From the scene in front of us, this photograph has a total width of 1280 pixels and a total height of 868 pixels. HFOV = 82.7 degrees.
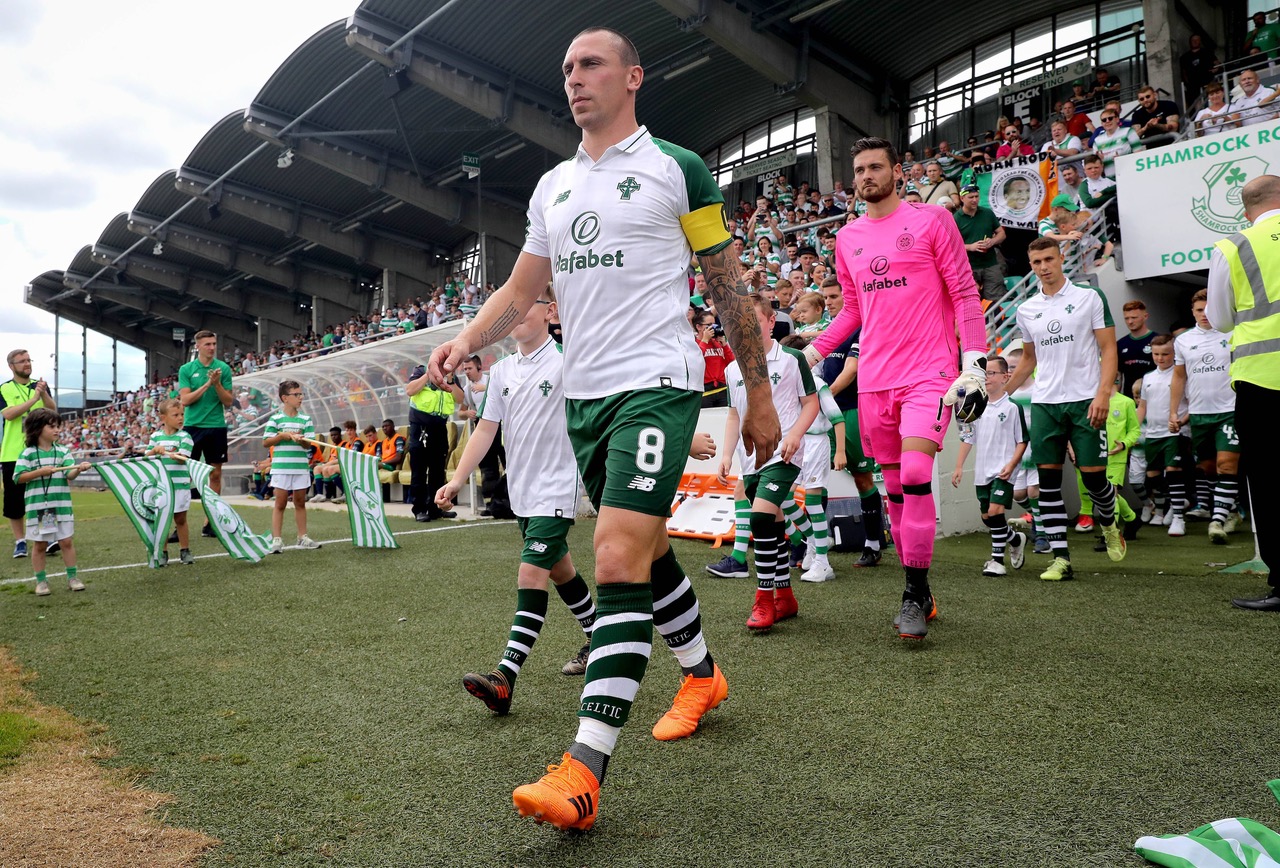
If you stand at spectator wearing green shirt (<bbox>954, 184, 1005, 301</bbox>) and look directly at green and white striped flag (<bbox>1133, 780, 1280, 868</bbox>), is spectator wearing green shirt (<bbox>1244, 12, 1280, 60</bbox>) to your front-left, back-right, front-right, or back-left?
back-left

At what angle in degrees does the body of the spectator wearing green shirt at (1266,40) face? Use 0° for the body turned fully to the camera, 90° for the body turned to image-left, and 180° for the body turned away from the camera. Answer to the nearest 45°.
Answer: approximately 45°

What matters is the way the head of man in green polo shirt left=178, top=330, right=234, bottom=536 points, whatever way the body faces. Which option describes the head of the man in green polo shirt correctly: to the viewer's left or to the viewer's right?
to the viewer's right

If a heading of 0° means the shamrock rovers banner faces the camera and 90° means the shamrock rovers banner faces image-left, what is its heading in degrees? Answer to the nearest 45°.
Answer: approximately 45°

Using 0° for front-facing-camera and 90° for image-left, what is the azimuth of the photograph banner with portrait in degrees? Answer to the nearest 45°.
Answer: approximately 0°

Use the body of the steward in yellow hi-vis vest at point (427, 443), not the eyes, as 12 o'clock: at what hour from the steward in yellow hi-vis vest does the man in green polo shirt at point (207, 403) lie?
The man in green polo shirt is roughly at 3 o'clock from the steward in yellow hi-vis vest.

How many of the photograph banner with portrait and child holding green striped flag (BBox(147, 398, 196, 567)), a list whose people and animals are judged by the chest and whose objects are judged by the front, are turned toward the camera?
2

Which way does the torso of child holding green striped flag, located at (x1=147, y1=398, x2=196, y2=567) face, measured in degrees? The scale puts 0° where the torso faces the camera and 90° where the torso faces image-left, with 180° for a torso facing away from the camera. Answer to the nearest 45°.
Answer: approximately 0°

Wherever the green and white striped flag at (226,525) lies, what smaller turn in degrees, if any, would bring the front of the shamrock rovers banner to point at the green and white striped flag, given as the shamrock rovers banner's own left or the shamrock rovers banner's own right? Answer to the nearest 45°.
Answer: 0° — it already faces it

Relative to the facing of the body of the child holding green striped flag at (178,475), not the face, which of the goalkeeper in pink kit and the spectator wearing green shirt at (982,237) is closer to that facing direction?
the goalkeeper in pink kit
